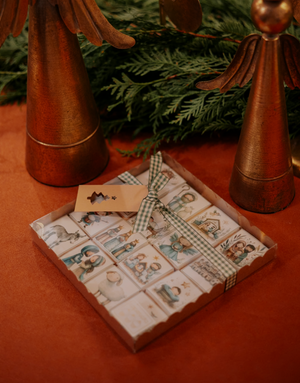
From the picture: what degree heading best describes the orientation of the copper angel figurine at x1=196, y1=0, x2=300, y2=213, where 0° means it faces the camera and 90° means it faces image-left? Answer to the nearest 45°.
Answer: approximately 0°

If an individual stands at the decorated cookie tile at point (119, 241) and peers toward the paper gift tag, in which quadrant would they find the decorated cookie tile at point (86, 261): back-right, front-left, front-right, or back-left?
back-left
